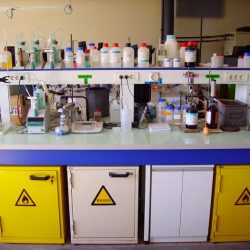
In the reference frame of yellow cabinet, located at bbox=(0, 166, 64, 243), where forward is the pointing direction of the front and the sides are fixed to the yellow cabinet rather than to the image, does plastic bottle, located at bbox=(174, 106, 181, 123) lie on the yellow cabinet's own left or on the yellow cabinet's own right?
on the yellow cabinet's own left

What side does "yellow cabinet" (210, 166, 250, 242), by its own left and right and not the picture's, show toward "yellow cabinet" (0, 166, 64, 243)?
right

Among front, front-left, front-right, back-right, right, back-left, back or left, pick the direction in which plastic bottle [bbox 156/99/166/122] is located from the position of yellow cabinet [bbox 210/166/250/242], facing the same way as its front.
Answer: back-right

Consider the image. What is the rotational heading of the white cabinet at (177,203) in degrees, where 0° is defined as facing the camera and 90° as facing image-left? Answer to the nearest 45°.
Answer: approximately 0°

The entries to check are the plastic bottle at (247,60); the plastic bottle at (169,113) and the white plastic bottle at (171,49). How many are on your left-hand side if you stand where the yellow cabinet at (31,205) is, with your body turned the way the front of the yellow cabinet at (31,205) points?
3

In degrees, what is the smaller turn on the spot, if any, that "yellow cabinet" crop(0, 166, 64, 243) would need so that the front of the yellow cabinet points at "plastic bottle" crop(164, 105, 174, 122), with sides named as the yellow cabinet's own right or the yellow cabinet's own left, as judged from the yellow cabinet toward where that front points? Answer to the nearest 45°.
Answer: approximately 90° to the yellow cabinet's own left
